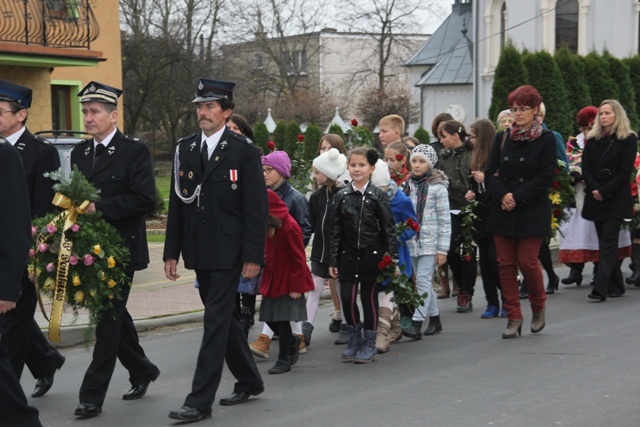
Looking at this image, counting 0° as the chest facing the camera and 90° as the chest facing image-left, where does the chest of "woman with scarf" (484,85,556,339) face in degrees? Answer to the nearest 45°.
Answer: approximately 45°

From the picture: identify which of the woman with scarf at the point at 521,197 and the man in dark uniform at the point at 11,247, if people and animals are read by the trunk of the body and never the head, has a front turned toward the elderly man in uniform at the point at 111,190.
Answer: the woman with scarf

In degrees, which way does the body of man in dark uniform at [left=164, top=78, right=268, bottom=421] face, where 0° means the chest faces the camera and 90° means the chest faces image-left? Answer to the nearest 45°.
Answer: approximately 45°

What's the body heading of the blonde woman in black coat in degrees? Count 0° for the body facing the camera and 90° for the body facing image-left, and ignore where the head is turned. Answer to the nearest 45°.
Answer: approximately 45°

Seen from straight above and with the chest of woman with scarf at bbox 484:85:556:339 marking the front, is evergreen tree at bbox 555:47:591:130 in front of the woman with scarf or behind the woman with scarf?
behind

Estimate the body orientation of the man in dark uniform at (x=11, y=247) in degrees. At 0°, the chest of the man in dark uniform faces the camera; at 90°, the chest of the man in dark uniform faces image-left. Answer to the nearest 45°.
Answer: approximately 90°

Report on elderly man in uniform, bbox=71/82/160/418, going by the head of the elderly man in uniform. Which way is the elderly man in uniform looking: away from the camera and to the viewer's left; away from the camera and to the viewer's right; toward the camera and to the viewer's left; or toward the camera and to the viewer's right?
toward the camera and to the viewer's left

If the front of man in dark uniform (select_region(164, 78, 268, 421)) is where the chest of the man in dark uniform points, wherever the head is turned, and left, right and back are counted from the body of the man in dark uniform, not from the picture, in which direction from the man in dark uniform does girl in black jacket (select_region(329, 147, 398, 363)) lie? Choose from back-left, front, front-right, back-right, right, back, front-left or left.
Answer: back

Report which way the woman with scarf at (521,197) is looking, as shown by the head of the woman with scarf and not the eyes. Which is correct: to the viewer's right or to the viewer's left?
to the viewer's left

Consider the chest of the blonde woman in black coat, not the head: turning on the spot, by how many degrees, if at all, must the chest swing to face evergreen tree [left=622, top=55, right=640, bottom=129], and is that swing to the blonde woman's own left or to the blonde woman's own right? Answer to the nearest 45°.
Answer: approximately 135° to the blonde woman's own right
